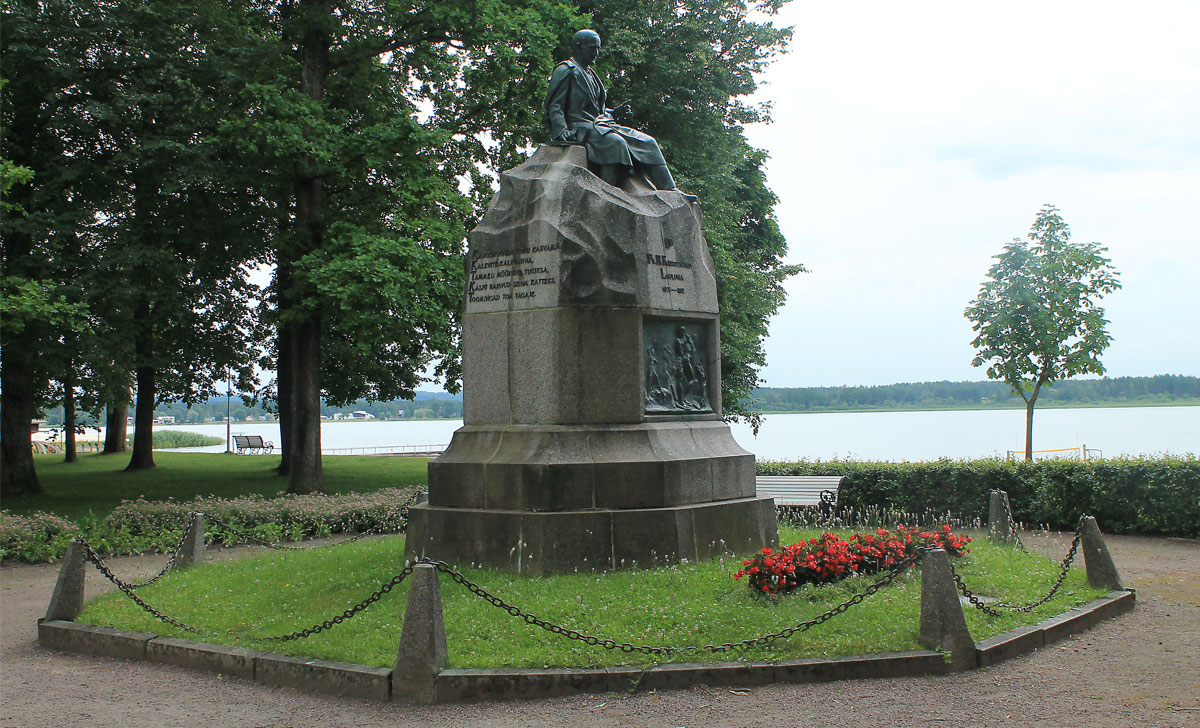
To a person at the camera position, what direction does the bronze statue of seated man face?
facing the viewer and to the right of the viewer

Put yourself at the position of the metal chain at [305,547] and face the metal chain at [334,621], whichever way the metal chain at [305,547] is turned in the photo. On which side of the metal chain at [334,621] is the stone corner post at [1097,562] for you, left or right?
left

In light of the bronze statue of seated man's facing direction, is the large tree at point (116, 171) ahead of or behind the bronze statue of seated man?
behind

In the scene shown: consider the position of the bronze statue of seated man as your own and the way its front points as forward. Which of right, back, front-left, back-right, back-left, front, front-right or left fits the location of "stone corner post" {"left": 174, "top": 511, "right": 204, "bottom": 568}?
back-right

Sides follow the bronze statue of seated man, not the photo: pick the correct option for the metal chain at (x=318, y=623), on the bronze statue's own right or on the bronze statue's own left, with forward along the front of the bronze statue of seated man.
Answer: on the bronze statue's own right

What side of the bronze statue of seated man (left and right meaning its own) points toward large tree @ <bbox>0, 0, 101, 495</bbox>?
back

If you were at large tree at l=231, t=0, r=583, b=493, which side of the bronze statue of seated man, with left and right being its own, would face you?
back

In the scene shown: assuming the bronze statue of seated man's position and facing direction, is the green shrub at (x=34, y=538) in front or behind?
behind
